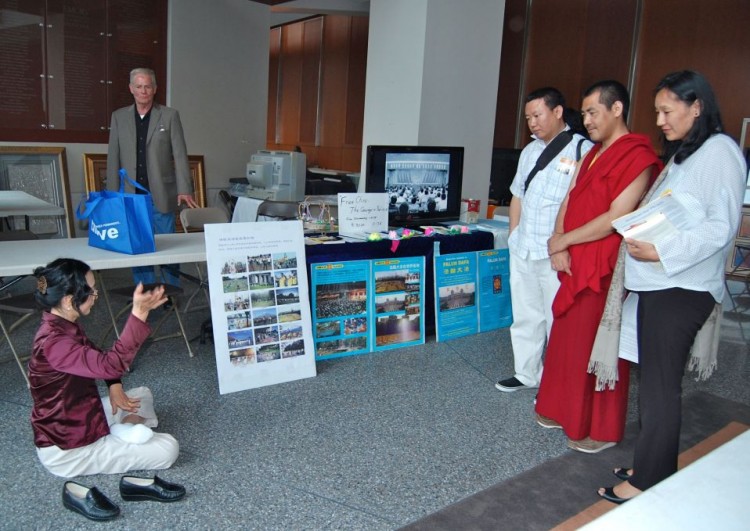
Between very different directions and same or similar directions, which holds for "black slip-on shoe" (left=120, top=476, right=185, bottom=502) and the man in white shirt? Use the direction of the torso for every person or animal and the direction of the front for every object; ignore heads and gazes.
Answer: very different directions

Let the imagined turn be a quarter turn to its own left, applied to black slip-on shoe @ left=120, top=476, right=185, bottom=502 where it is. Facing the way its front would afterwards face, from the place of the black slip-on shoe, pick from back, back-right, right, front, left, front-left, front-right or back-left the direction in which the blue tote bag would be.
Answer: front

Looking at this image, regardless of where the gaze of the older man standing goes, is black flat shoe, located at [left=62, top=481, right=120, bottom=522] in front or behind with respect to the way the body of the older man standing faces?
in front

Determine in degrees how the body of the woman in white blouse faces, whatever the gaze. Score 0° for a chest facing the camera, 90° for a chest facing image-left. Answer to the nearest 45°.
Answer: approximately 90°

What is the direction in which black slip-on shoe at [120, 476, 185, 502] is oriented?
to the viewer's right

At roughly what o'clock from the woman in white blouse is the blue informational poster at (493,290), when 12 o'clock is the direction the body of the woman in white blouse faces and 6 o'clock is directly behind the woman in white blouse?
The blue informational poster is roughly at 2 o'clock from the woman in white blouse.

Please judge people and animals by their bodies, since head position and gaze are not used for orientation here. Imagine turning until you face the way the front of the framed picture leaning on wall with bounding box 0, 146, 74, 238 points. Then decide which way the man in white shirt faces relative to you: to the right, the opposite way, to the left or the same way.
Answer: to the right
